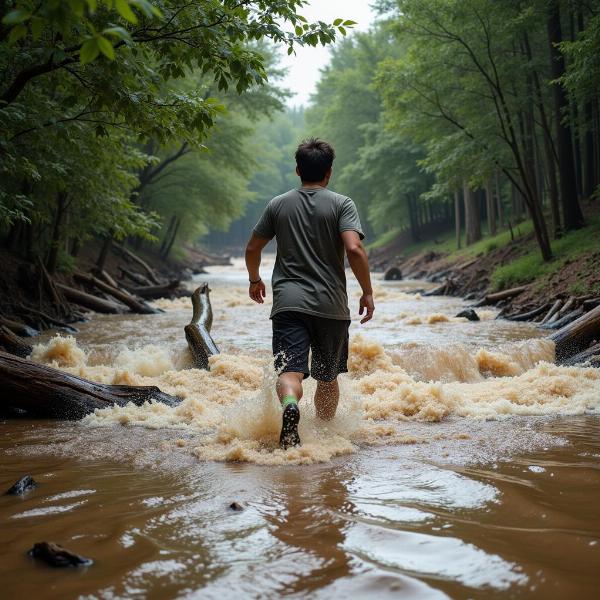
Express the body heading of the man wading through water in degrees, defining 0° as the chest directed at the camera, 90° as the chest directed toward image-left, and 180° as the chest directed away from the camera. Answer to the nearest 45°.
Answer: approximately 180°

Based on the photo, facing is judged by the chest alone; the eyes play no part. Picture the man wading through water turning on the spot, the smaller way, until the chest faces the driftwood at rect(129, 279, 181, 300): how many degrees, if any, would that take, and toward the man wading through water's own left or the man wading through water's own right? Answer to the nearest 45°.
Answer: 0° — they already face it

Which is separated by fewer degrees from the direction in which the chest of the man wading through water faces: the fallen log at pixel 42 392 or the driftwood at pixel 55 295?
the driftwood

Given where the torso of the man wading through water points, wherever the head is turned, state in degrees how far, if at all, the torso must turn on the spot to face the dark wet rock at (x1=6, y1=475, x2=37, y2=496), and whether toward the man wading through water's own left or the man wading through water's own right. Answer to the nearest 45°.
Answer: approximately 135° to the man wading through water's own left

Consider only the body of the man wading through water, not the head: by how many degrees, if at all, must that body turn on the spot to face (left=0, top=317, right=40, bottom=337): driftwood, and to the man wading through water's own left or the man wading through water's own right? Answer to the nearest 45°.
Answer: approximately 45° to the man wading through water's own left

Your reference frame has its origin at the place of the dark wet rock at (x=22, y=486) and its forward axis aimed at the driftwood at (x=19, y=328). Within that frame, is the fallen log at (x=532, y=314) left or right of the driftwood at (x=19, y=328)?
right
